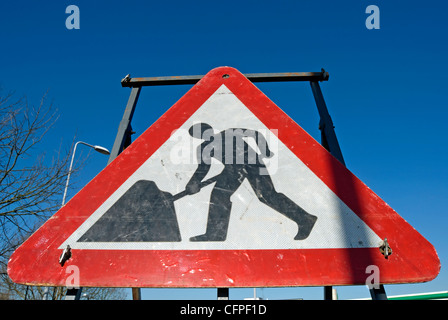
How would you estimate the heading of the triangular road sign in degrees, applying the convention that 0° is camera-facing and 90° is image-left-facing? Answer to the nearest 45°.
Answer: approximately 0°
